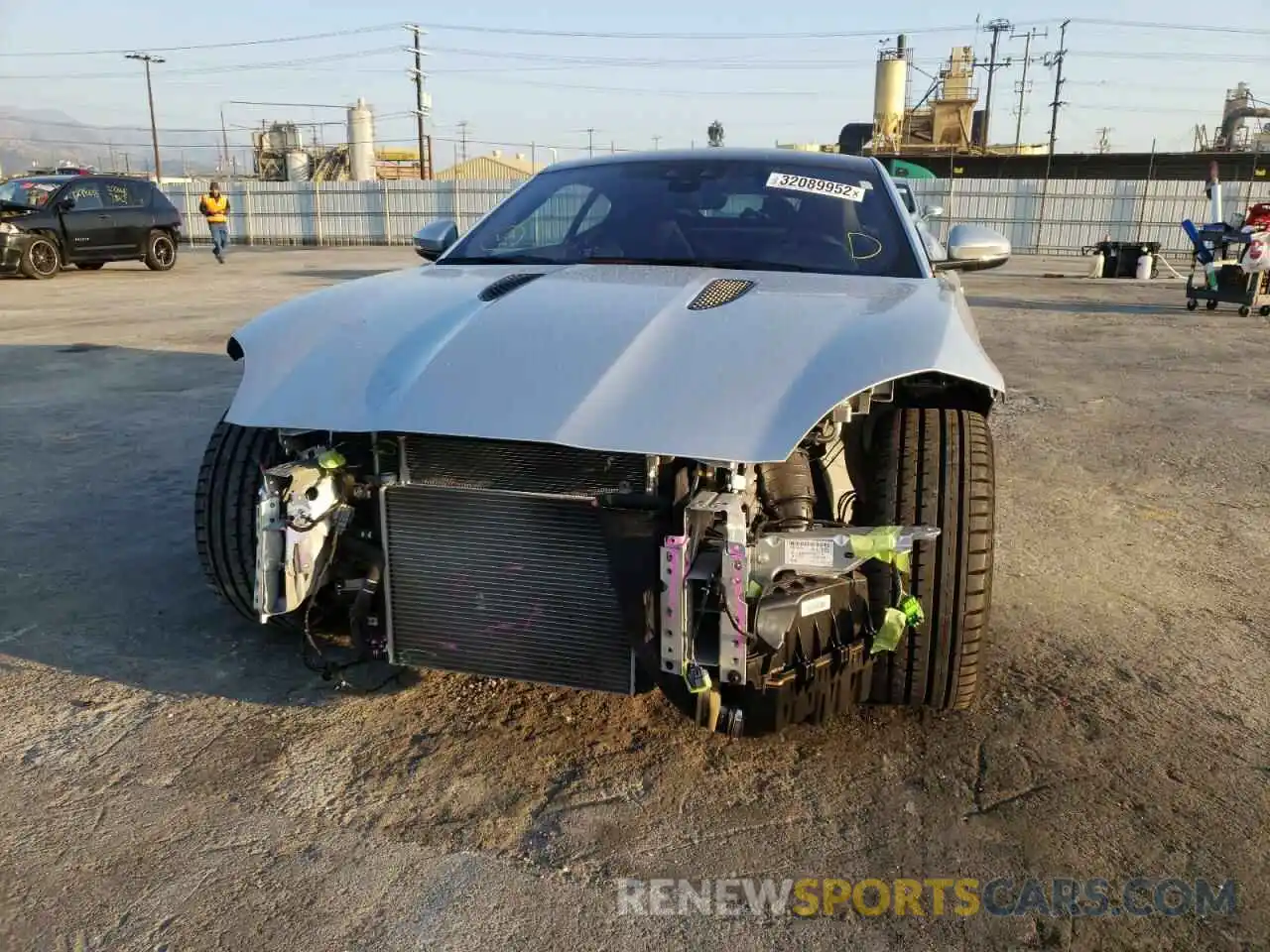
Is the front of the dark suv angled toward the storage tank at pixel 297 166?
no

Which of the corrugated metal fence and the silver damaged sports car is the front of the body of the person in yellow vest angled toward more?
the silver damaged sports car

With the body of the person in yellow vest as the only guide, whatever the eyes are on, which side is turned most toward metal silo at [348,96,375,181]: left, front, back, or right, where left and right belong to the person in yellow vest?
back

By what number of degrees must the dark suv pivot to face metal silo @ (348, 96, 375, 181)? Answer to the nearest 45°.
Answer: approximately 135° to its right

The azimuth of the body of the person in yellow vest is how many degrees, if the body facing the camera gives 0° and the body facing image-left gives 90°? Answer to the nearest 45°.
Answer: approximately 0°

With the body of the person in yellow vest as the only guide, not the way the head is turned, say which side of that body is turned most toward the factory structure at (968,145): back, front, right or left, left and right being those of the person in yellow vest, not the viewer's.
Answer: left

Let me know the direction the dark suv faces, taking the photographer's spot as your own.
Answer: facing the viewer and to the left of the viewer

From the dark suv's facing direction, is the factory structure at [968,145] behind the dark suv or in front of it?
behind

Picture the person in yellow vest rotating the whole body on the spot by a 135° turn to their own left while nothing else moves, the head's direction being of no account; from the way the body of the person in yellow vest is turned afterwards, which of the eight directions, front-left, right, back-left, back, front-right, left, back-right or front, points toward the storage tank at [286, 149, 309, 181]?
front-left

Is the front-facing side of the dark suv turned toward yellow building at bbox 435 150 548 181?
no

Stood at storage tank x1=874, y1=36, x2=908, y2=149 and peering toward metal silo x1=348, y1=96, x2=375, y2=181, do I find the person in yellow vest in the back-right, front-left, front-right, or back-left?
front-left

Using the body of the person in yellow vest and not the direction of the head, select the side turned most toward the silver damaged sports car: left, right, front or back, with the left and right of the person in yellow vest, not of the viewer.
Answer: front

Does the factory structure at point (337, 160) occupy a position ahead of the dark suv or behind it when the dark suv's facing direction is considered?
behind

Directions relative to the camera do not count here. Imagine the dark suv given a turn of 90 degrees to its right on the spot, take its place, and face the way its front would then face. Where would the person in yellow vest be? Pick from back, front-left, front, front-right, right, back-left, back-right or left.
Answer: right

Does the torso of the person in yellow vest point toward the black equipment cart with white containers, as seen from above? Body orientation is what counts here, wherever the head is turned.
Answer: no
